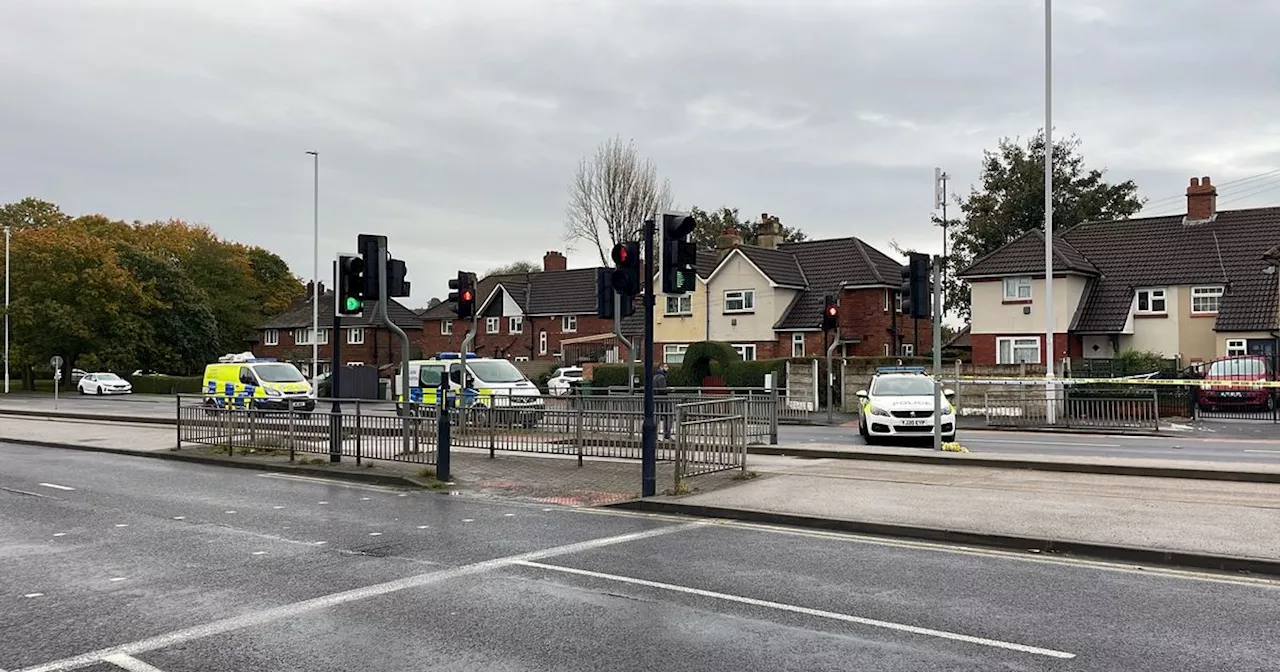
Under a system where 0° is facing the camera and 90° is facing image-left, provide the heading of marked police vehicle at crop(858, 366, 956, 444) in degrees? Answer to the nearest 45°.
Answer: approximately 0°

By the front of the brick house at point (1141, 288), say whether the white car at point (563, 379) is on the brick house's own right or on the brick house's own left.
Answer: on the brick house's own right

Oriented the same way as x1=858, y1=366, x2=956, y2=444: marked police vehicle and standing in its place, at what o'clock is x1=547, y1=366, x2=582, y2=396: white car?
The white car is roughly at 5 o'clock from the marked police vehicle.

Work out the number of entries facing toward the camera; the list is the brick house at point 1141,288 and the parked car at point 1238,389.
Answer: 2

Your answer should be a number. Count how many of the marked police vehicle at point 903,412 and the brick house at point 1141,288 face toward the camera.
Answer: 2
